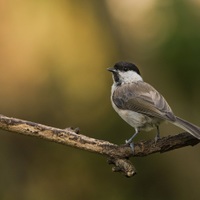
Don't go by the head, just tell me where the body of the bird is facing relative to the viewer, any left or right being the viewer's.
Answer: facing to the left of the viewer
